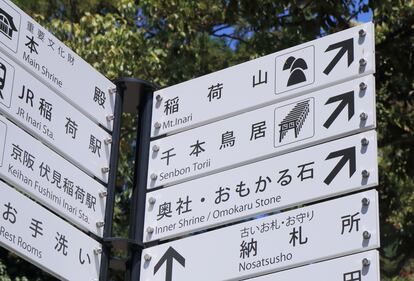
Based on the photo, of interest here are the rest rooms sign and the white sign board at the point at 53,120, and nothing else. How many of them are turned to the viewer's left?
0

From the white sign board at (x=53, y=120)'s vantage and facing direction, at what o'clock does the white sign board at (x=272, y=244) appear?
the white sign board at (x=272, y=244) is roughly at 11 o'clock from the white sign board at (x=53, y=120).

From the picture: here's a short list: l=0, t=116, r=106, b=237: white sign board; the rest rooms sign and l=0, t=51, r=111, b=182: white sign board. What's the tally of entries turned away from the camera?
0

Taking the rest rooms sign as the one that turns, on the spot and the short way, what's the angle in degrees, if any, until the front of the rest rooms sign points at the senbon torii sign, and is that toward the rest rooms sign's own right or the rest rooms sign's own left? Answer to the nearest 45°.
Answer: approximately 45° to the rest rooms sign's own left

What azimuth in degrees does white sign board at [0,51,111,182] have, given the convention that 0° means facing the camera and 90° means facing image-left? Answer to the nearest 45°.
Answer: approximately 315°

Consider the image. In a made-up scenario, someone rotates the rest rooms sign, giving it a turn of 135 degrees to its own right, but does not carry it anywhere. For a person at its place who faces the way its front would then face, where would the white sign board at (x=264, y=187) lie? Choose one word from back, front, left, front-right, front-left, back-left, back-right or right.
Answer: back

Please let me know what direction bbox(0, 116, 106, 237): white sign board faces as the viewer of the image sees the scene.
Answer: facing the viewer and to the right of the viewer

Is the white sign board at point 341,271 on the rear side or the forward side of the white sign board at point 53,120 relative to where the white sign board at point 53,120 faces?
on the forward side

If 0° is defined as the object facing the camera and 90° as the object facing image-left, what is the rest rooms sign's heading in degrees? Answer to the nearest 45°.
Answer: approximately 315°
